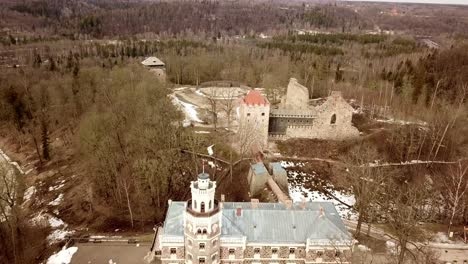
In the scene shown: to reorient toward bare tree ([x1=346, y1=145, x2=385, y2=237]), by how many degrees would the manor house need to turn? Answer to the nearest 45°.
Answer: approximately 135° to its left

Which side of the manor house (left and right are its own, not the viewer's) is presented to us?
front
